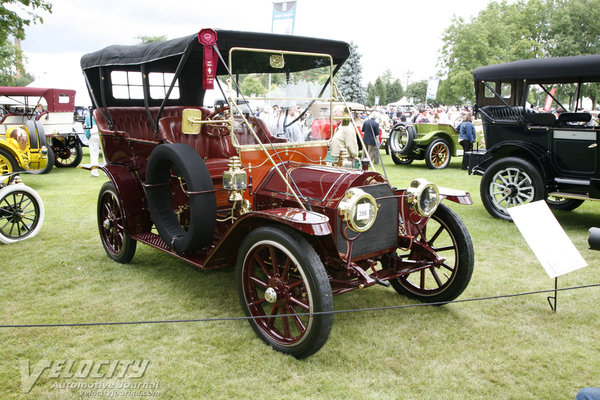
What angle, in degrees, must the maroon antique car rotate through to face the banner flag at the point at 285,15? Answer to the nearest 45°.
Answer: approximately 135° to its left

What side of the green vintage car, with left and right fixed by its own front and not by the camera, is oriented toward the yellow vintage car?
back

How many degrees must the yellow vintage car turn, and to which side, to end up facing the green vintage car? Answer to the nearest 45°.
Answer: approximately 135° to its right

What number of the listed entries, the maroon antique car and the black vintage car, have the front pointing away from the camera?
0

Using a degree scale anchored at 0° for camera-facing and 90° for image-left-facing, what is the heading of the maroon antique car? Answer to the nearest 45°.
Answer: approximately 315°

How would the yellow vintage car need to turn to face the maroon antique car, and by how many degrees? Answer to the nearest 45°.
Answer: approximately 135° to its left

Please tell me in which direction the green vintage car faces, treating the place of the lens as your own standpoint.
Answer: facing away from the viewer and to the right of the viewer

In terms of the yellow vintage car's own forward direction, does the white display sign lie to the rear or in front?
to the rear

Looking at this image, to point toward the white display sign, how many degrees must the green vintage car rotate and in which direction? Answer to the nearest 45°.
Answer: approximately 135° to its right
